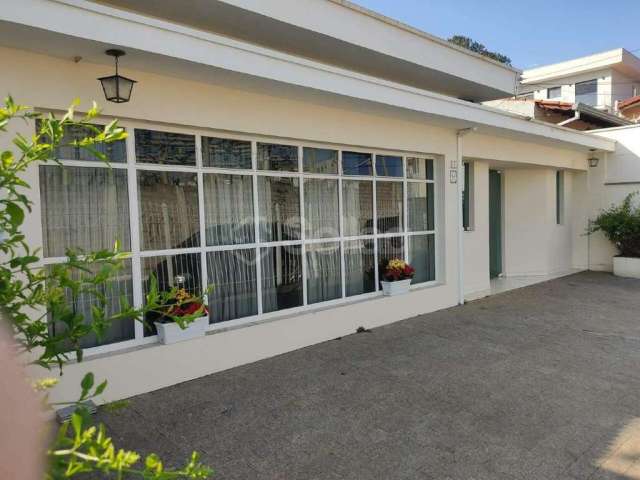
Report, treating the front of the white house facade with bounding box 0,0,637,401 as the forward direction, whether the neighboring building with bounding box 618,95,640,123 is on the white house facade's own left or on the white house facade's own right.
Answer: on the white house facade's own left

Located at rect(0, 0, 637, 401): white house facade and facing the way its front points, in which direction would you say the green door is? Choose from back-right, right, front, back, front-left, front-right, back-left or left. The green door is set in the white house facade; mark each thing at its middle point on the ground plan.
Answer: left

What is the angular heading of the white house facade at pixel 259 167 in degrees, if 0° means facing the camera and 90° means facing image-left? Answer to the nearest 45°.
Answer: approximately 315°

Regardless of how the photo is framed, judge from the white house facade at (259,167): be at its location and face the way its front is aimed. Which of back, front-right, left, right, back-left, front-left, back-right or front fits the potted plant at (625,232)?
left

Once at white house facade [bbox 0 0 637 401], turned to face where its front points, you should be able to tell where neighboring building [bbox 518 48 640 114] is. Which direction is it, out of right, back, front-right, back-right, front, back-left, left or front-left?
left

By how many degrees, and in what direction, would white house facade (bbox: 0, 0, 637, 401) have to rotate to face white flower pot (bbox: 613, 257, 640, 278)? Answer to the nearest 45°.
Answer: approximately 90° to its left

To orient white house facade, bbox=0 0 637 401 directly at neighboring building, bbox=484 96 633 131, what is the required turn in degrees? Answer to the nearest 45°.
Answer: approximately 90° to its left
